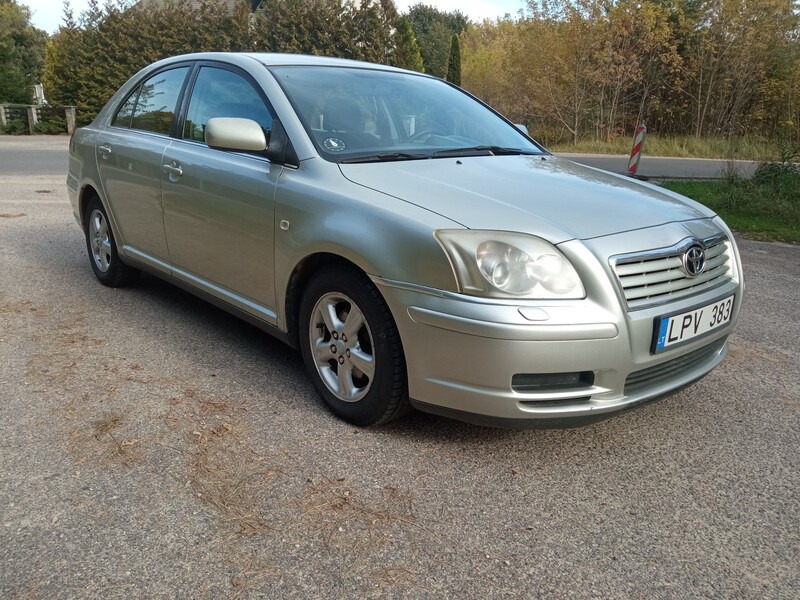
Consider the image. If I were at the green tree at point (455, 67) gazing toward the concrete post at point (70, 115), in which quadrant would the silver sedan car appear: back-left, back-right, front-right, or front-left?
front-left

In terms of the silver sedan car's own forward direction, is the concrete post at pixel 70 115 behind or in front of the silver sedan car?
behind

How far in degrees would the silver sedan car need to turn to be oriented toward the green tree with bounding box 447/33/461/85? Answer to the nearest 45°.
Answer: approximately 135° to its left

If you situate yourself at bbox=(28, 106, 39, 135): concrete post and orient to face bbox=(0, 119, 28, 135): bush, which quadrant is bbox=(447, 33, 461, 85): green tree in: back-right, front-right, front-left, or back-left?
back-right

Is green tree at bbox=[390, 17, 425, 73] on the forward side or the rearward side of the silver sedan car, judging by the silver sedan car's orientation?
on the rearward side

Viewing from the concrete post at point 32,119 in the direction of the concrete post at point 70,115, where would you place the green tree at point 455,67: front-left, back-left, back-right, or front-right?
front-left

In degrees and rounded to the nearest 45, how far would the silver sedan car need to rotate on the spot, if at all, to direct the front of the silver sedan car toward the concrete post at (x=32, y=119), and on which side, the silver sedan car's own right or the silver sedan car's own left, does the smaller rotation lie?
approximately 180°

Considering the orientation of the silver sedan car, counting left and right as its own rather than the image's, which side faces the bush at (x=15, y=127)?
back

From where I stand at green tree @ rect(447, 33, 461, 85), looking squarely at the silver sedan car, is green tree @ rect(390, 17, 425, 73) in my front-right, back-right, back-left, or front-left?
front-right

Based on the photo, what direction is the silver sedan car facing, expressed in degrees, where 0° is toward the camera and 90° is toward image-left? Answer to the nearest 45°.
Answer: approximately 315°
